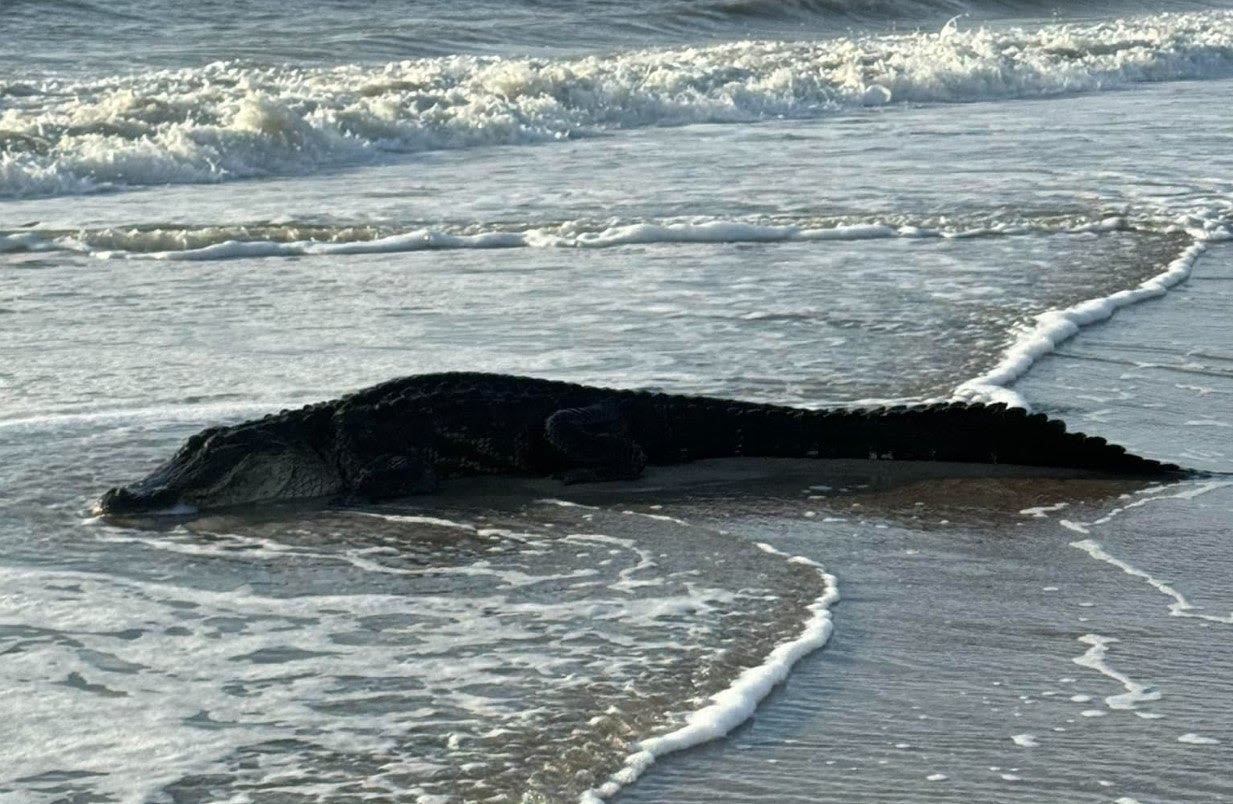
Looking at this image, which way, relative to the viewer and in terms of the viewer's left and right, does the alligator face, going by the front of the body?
facing to the left of the viewer
